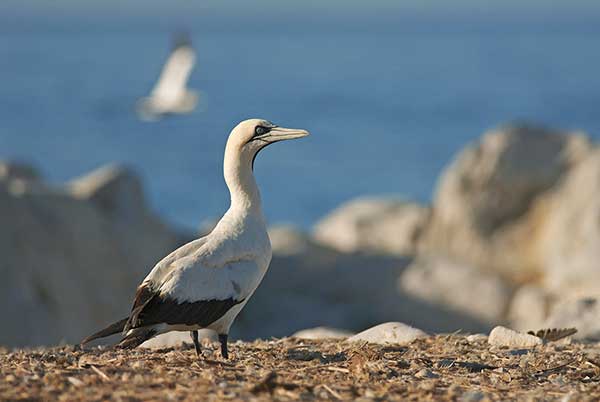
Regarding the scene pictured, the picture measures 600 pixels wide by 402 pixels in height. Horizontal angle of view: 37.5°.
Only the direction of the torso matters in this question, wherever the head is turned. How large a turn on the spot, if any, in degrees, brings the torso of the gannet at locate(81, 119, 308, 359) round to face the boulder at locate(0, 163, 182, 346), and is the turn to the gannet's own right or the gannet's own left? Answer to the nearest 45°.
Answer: approximately 90° to the gannet's own left

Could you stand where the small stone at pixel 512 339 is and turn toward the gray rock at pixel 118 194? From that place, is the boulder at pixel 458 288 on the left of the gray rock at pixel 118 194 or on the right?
right

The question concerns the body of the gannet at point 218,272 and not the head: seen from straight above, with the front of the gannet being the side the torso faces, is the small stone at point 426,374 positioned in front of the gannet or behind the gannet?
in front

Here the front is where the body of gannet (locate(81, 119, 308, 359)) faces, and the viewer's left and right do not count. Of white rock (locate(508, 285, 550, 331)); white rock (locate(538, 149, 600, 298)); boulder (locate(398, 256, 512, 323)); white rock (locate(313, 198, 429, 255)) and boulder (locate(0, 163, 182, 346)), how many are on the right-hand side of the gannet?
0

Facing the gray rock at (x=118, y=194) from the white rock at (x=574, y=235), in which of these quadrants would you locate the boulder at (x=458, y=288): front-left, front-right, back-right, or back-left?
front-left

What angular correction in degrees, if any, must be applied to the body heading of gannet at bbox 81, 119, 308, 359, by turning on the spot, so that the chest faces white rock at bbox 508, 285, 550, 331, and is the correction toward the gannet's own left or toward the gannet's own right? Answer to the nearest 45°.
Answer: approximately 45° to the gannet's own left

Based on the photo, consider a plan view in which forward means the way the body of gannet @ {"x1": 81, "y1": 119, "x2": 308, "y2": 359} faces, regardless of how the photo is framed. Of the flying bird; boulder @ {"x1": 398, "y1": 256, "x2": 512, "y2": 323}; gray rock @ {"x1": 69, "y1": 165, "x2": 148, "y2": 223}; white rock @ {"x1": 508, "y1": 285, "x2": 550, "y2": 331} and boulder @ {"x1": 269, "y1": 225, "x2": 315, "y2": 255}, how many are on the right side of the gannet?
0

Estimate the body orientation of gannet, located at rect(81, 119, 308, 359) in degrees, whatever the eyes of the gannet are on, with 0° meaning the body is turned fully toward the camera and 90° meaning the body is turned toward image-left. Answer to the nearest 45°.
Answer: approximately 270°

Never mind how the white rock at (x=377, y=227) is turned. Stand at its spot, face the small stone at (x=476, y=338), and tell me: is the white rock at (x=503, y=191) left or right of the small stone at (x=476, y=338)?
left

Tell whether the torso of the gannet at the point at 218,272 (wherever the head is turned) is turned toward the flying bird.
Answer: no

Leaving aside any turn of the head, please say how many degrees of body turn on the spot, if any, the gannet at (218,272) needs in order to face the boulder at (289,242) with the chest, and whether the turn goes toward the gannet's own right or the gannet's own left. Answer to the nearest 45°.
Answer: approximately 90° to the gannet's own left

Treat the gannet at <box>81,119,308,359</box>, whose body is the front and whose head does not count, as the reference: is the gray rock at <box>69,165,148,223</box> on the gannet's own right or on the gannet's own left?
on the gannet's own left

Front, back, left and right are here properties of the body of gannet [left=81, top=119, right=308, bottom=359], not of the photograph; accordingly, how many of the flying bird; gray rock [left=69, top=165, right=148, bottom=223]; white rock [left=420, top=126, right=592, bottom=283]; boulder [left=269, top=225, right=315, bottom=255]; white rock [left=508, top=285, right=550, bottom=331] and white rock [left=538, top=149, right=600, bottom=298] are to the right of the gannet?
0

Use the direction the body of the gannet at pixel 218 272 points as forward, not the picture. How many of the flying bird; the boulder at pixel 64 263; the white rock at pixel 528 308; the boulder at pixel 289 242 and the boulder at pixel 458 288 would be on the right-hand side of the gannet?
0

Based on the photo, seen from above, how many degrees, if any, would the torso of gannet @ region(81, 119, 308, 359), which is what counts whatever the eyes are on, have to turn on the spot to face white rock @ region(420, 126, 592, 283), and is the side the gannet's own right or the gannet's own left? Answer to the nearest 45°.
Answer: approximately 45° to the gannet's own left

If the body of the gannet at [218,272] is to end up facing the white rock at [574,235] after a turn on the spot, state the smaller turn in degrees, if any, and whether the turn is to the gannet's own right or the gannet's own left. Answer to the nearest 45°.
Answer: approximately 45° to the gannet's own left

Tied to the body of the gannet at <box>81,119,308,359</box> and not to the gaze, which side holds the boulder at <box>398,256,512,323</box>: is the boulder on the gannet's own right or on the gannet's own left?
on the gannet's own left
